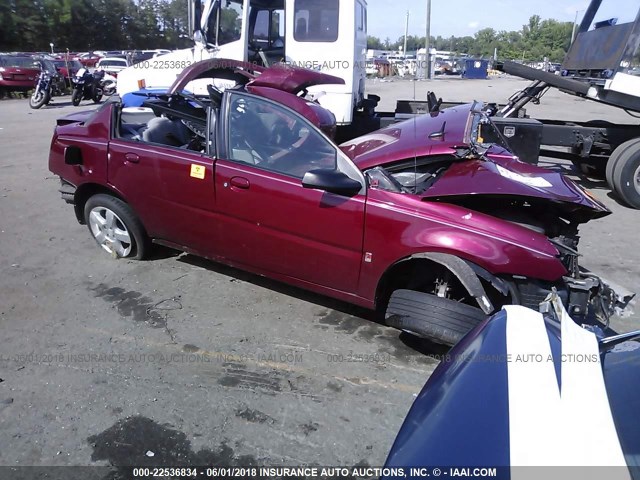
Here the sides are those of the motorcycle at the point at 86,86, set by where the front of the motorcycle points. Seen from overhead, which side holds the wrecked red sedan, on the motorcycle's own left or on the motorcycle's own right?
on the motorcycle's own left

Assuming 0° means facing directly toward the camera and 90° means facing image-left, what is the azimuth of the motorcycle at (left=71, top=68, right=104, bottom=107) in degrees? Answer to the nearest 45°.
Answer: approximately 45°

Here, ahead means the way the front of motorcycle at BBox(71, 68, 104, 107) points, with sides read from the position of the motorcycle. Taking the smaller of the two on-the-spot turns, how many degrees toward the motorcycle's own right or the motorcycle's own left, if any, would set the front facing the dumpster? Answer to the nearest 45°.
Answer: approximately 180°

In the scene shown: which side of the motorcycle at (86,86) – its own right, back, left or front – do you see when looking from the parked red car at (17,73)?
right
